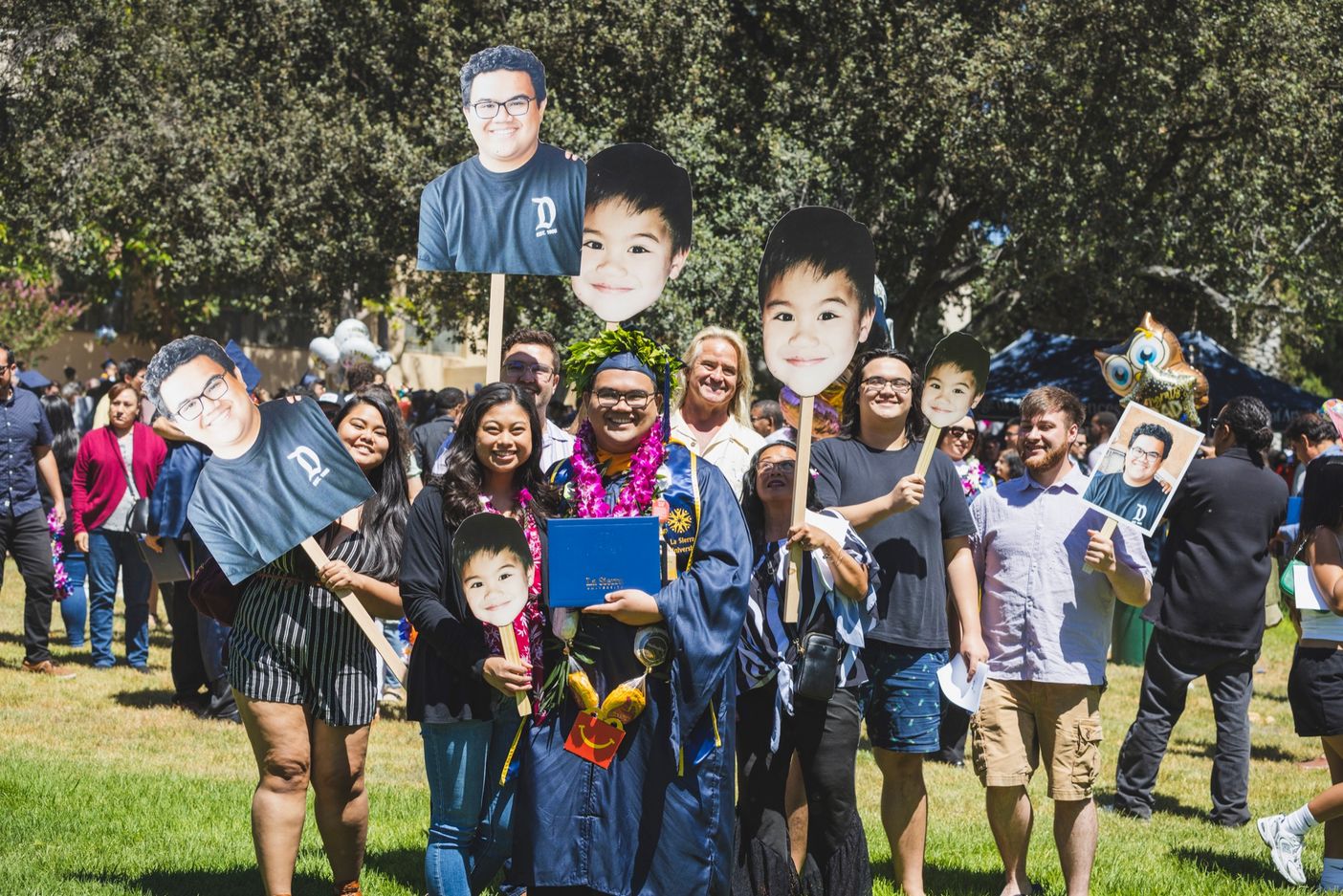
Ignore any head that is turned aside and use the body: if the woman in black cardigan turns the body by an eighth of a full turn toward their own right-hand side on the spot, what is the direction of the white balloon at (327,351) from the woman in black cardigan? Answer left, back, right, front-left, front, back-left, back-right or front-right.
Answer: back

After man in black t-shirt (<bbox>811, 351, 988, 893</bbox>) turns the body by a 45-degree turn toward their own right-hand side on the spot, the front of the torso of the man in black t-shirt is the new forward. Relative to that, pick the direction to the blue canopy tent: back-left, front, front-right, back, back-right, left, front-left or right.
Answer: back-right

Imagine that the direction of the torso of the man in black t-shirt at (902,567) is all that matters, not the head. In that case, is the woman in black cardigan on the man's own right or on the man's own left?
on the man's own right

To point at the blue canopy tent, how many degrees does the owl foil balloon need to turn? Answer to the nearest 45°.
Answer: approximately 135° to its right

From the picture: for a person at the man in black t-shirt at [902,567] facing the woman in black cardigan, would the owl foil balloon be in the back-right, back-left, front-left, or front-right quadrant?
back-right

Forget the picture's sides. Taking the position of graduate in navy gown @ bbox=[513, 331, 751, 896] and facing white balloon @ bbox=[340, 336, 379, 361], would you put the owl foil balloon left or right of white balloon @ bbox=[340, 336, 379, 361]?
right

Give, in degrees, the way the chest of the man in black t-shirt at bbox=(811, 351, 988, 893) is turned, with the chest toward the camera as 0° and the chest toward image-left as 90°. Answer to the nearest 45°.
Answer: approximately 0°

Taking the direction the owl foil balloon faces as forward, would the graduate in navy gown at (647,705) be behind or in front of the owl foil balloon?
in front

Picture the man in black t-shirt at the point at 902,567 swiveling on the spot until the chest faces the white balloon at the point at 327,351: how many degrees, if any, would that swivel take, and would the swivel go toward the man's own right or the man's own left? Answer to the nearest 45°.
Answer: approximately 135° to the man's own right

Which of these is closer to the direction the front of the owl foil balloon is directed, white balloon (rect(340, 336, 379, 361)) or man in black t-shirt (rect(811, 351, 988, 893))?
the man in black t-shirt

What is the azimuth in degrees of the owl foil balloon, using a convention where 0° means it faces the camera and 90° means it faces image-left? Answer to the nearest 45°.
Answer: approximately 45°

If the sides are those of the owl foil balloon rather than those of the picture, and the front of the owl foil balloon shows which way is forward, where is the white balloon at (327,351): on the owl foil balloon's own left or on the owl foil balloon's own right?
on the owl foil balloon's own right
